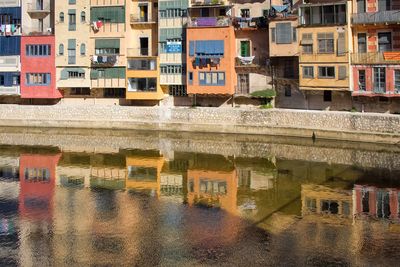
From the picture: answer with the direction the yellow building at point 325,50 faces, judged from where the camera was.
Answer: facing the viewer

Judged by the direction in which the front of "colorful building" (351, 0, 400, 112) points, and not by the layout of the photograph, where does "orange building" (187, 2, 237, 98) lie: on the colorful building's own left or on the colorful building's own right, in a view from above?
on the colorful building's own right

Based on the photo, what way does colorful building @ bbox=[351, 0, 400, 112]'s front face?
toward the camera

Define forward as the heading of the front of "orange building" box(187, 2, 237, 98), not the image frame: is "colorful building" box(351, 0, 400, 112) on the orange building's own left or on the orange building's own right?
on the orange building's own left

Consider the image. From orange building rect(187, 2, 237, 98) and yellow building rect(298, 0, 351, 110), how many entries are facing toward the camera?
2

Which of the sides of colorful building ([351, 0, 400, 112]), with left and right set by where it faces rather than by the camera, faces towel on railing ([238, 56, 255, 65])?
right

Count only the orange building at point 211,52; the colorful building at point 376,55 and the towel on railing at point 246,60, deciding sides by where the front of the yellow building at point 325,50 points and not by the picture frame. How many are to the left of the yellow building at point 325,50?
1

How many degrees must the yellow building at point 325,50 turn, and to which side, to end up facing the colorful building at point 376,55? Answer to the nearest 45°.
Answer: approximately 90° to its left

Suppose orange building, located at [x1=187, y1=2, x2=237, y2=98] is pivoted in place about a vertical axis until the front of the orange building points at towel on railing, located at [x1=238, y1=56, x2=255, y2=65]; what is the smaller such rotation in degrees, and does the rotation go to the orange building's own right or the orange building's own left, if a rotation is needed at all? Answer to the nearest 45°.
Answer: approximately 90° to the orange building's own left

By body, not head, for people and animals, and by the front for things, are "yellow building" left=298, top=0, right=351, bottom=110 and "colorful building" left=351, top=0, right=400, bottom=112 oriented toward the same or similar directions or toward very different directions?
same or similar directions

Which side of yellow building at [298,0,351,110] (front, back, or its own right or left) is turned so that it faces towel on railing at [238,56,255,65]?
right

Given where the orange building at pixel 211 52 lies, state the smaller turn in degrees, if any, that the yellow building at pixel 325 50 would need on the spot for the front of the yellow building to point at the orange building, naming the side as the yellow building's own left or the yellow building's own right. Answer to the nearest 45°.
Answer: approximately 90° to the yellow building's own right
